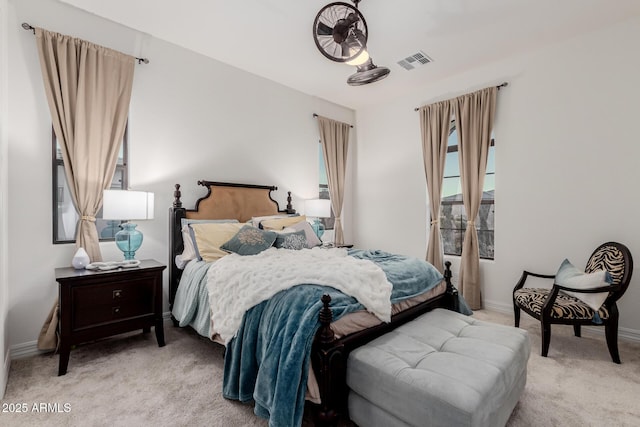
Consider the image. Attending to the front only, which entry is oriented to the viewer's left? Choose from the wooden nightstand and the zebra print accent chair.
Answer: the zebra print accent chair

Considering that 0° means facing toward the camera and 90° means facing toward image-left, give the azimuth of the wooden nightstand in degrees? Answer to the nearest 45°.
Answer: approximately 315°

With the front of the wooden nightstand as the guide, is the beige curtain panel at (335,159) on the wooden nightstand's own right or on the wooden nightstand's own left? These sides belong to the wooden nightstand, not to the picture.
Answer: on the wooden nightstand's own left

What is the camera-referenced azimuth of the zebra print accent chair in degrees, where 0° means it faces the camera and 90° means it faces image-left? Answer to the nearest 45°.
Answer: approximately 90°
